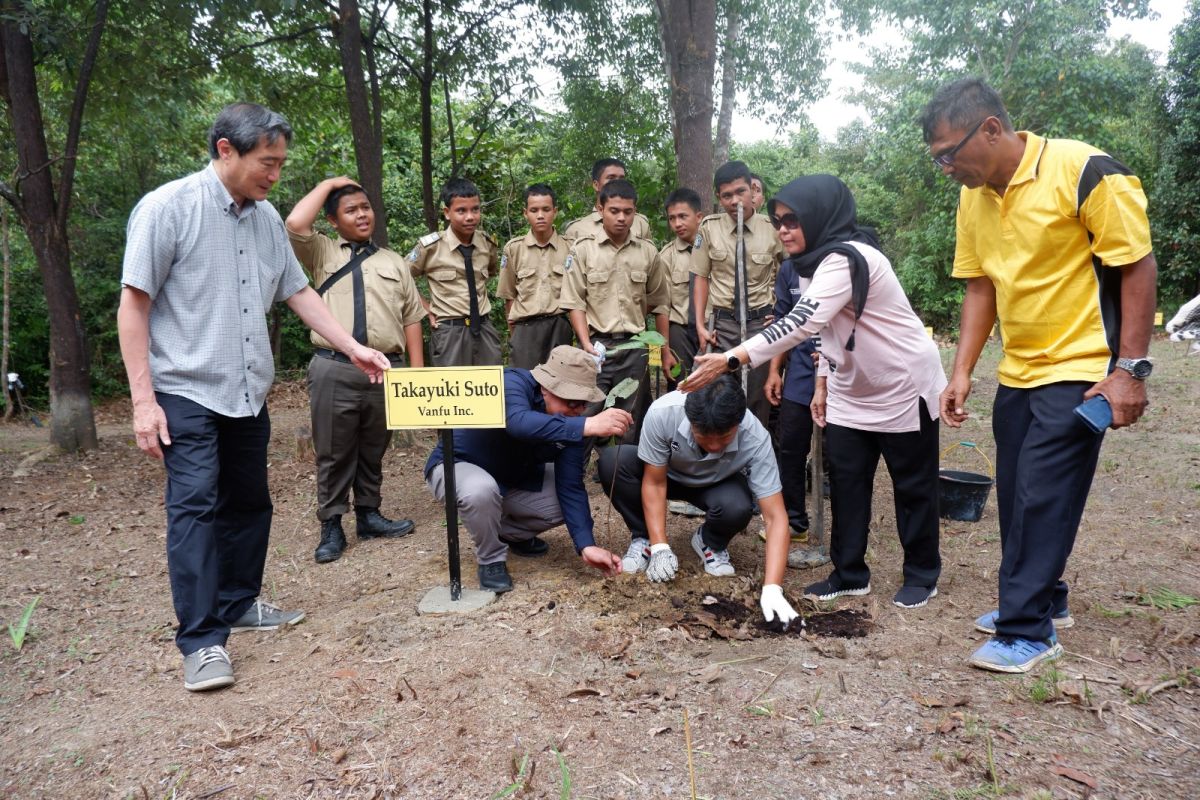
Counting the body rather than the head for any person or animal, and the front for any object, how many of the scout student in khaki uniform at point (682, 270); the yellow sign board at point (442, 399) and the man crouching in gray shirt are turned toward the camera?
3

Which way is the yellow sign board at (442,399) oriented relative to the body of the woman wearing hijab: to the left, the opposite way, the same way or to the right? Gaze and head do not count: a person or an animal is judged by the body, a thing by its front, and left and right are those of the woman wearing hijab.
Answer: to the left

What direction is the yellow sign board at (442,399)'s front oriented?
toward the camera

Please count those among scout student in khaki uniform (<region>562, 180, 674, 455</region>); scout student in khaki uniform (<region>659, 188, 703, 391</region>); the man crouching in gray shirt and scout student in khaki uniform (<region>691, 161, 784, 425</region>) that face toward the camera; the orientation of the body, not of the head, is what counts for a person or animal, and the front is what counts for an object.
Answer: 4

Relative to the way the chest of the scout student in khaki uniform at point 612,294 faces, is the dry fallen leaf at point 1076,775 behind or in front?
in front

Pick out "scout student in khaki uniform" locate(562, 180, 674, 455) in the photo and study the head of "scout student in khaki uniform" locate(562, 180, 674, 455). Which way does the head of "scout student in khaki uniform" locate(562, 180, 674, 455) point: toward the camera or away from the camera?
toward the camera

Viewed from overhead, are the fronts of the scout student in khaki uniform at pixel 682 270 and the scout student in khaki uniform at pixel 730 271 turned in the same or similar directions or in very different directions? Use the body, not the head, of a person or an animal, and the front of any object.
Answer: same or similar directions

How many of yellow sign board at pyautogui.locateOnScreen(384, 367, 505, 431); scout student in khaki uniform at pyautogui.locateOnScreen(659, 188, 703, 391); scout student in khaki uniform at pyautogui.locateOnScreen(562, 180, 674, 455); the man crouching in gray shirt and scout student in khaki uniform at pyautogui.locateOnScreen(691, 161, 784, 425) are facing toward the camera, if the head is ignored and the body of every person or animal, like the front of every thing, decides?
5

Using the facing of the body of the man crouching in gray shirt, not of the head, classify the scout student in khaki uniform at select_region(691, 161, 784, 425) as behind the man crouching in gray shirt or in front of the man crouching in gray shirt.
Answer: behind

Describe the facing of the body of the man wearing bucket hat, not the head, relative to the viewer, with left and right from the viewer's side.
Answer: facing the viewer and to the right of the viewer

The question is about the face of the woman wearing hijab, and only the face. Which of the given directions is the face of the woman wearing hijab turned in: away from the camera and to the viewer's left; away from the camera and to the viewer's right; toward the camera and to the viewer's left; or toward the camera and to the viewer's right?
toward the camera and to the viewer's left

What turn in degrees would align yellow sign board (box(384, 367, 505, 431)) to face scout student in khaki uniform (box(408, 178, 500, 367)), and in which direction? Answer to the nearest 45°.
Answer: approximately 180°

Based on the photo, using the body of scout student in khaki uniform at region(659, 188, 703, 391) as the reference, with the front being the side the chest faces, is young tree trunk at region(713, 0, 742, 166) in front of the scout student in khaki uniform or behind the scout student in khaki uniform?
behind

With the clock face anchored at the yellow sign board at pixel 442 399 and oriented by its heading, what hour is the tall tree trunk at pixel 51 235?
The tall tree trunk is roughly at 5 o'clock from the yellow sign board.

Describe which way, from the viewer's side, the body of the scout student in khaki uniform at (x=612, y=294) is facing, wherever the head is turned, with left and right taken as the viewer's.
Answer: facing the viewer

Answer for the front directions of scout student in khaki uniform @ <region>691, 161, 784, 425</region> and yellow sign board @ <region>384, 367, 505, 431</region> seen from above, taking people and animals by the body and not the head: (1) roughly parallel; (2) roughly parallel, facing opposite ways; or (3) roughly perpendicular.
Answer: roughly parallel
